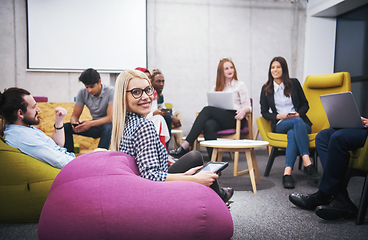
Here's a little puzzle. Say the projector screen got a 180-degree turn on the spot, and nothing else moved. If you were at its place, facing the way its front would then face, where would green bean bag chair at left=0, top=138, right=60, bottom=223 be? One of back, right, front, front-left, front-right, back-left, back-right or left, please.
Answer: back

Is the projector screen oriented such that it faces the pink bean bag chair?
yes

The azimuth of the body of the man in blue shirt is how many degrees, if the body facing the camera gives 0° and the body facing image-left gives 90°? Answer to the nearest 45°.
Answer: approximately 270°

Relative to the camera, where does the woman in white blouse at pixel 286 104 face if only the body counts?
toward the camera

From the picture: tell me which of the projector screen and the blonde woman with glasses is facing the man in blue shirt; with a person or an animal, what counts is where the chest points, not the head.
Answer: the projector screen

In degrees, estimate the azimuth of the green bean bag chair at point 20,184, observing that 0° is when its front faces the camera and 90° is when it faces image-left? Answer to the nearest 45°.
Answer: approximately 270°

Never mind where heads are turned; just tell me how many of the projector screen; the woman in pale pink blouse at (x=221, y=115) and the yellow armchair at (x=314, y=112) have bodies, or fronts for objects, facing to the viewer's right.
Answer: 0

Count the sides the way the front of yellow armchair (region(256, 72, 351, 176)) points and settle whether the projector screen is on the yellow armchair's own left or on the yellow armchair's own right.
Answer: on the yellow armchair's own right

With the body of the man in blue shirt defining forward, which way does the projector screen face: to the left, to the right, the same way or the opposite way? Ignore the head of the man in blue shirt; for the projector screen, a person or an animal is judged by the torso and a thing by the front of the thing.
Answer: to the right

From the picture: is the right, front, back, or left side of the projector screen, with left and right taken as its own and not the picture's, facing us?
front

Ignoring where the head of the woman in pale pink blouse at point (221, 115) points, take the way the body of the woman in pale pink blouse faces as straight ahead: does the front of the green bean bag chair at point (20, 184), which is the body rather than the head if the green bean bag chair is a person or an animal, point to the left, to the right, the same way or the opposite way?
the opposite way

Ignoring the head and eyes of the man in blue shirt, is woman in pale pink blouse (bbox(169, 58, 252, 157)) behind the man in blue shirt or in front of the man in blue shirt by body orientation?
in front

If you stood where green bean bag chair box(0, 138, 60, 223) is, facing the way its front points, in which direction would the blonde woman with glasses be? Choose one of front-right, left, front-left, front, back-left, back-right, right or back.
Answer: front-right

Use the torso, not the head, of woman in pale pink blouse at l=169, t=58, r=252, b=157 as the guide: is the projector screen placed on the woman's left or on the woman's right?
on the woman's right

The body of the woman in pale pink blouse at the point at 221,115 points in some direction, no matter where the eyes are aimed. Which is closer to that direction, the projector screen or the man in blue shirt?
the man in blue shirt

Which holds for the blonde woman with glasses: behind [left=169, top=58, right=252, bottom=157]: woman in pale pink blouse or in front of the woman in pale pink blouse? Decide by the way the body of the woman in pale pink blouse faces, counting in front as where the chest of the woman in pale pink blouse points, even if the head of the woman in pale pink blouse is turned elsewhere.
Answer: in front
